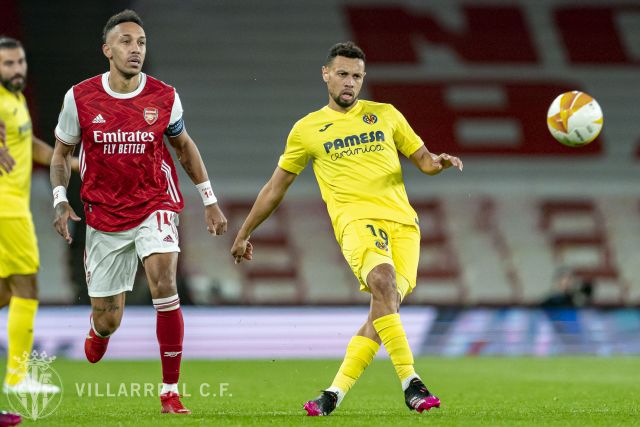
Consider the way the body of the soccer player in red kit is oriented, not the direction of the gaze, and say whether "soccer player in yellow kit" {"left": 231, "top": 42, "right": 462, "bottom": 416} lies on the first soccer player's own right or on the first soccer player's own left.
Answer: on the first soccer player's own left

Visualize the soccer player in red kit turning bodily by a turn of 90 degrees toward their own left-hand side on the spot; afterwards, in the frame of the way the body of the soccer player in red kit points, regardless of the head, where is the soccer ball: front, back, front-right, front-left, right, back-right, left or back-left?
front

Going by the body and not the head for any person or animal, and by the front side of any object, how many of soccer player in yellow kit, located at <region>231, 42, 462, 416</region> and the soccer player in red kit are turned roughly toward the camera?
2

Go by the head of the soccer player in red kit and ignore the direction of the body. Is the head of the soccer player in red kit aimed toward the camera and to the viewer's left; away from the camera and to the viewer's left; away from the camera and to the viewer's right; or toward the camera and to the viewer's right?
toward the camera and to the viewer's right

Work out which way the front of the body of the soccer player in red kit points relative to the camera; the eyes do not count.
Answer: toward the camera

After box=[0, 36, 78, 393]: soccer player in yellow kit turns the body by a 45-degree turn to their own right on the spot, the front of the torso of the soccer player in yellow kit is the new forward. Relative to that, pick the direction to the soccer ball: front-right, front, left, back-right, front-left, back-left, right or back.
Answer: left

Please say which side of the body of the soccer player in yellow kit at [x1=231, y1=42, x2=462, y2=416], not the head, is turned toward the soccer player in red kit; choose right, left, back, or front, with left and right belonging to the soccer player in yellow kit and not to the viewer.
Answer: right

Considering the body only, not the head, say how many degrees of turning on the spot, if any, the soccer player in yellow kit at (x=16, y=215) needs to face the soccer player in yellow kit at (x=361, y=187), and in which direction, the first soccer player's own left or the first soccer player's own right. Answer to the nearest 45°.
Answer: approximately 45° to the first soccer player's own left
